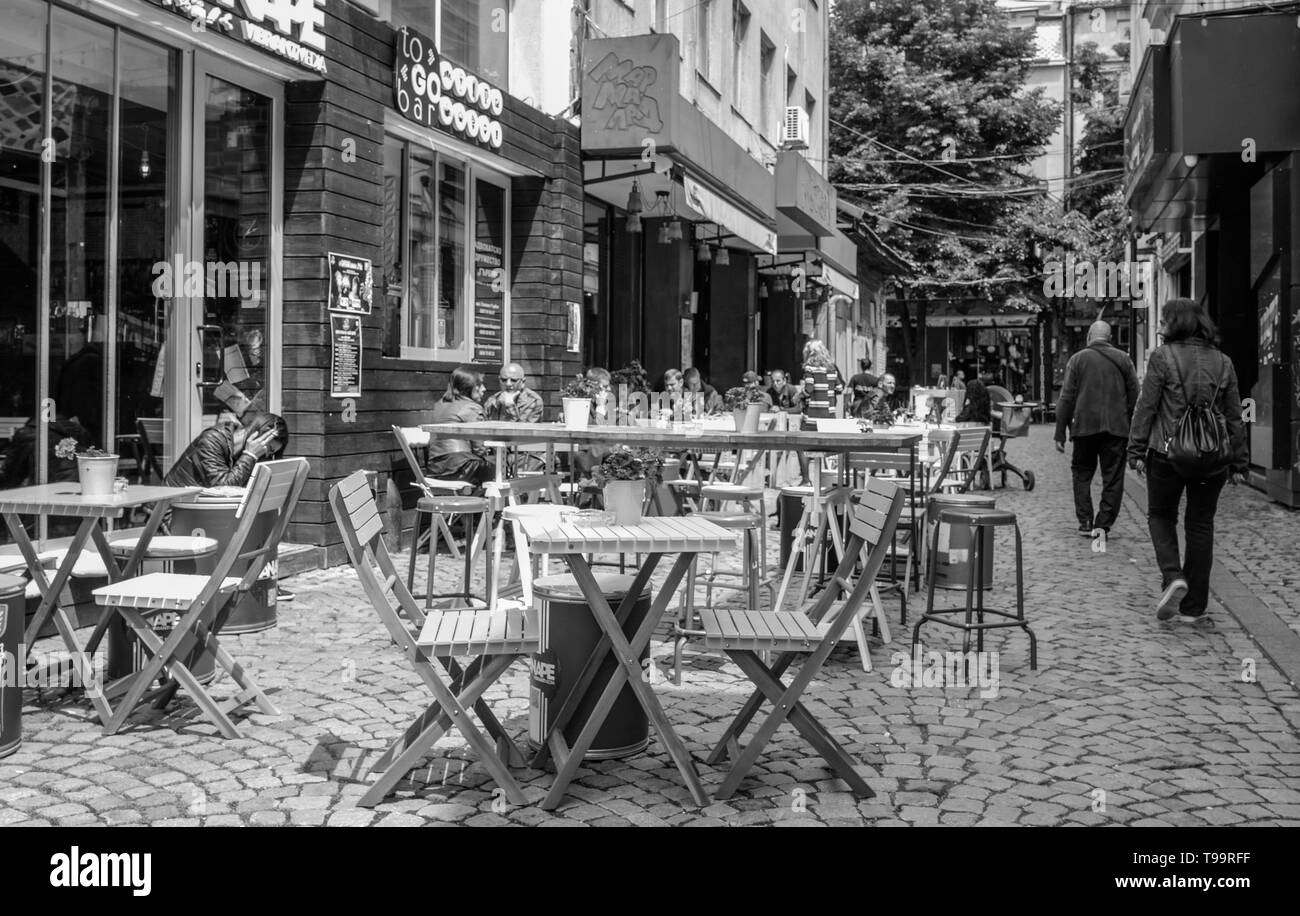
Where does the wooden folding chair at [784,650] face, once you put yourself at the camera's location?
facing to the left of the viewer

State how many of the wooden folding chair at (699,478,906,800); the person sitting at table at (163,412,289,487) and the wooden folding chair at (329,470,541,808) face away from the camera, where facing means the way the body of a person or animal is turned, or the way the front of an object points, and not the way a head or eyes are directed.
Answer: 0

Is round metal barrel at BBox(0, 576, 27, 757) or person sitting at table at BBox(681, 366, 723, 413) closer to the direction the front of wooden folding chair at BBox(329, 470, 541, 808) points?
the person sitting at table

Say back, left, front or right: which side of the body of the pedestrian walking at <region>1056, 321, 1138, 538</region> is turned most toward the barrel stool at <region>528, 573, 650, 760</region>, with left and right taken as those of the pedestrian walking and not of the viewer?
back

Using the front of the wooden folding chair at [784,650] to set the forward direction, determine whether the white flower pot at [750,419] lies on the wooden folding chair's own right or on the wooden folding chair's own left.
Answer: on the wooden folding chair's own right

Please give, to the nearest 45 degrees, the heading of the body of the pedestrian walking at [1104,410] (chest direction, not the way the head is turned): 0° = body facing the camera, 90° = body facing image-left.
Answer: approximately 180°

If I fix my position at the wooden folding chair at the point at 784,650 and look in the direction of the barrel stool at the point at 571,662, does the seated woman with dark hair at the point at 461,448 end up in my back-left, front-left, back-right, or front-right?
front-right

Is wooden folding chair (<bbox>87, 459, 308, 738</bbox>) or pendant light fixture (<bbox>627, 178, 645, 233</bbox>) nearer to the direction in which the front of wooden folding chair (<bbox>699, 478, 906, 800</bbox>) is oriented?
the wooden folding chair

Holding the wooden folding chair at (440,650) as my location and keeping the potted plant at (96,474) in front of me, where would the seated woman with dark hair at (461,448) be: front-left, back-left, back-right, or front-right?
front-right

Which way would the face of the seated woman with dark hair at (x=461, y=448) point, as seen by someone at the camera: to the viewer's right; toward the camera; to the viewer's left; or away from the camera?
to the viewer's right

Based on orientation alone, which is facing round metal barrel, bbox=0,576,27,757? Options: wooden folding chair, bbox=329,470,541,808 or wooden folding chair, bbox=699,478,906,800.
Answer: wooden folding chair, bbox=699,478,906,800

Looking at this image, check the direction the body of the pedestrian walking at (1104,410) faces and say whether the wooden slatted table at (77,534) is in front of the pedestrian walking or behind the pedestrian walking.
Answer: behind

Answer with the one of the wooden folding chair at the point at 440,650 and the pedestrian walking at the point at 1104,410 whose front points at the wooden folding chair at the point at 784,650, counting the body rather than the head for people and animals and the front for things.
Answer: the wooden folding chair at the point at 440,650

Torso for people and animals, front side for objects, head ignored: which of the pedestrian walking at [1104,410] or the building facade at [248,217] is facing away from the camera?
the pedestrian walking

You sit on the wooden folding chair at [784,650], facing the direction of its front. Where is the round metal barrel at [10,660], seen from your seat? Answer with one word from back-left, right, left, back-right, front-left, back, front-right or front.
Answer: front

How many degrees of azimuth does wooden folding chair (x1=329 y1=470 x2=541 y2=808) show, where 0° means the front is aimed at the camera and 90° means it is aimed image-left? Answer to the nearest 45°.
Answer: approximately 270°
